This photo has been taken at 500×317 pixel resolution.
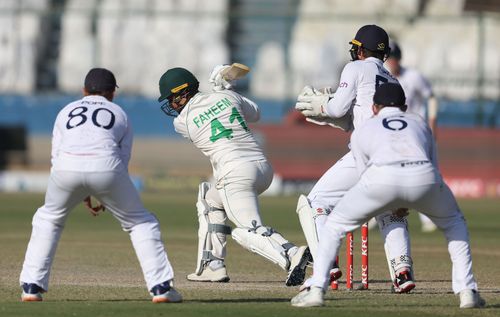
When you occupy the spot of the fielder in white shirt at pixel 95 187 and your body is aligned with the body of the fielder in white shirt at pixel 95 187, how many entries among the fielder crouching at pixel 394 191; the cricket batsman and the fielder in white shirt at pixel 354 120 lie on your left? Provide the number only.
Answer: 0

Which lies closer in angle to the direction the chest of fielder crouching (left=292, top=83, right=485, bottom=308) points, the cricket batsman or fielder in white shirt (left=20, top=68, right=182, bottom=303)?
the cricket batsman

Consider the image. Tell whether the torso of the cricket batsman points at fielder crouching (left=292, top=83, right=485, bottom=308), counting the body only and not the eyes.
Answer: no

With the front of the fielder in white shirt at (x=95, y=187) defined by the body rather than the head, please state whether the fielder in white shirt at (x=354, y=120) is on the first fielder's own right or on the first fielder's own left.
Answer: on the first fielder's own right

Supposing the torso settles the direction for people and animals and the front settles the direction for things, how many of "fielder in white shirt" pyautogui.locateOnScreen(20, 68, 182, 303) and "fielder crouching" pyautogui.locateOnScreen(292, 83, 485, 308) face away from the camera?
2

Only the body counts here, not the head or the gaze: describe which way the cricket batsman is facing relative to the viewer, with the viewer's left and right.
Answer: facing away from the viewer and to the left of the viewer

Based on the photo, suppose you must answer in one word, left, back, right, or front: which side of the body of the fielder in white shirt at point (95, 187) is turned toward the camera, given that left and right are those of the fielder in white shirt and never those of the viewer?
back

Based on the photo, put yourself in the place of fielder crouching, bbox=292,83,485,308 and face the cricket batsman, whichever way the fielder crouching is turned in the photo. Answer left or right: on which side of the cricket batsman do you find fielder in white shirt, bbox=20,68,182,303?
left

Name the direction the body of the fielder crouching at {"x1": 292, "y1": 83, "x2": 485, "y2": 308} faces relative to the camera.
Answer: away from the camera

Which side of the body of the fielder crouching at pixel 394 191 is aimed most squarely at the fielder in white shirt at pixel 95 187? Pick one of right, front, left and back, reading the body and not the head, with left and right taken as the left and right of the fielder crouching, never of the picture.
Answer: left

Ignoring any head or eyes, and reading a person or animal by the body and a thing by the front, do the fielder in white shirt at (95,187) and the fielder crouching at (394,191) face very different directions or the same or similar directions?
same or similar directions

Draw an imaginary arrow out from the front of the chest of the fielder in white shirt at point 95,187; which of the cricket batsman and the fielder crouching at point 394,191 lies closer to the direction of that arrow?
the cricket batsman

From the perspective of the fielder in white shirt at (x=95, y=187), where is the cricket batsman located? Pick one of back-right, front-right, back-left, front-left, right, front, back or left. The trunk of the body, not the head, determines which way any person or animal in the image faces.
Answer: front-right

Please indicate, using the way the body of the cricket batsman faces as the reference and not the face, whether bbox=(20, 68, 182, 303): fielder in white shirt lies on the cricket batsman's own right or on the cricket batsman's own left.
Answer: on the cricket batsman's own left
